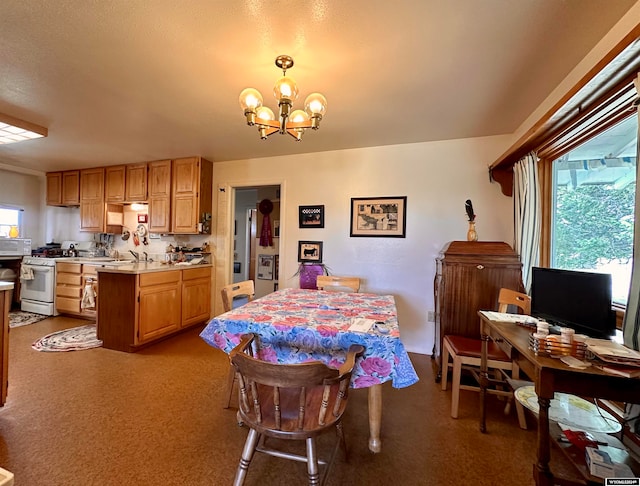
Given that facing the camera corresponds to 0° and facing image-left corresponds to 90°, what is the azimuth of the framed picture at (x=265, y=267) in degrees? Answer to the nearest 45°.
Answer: approximately 0°

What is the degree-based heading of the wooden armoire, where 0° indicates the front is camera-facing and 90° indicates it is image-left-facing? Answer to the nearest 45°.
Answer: approximately 0°

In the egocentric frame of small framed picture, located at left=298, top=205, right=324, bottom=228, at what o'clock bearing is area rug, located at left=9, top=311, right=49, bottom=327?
The area rug is roughly at 3 o'clock from the small framed picture.

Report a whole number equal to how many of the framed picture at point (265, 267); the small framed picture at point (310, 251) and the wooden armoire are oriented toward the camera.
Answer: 3

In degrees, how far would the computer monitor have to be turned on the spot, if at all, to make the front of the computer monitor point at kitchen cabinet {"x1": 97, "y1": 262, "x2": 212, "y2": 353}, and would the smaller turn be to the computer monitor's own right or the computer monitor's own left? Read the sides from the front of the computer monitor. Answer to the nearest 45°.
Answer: approximately 45° to the computer monitor's own right

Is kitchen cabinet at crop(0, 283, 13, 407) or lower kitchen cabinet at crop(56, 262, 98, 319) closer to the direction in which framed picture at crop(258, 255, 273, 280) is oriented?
the kitchen cabinet

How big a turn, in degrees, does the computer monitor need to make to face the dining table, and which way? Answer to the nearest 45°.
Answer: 0° — it already faces it

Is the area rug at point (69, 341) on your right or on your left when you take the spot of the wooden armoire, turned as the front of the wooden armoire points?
on your right

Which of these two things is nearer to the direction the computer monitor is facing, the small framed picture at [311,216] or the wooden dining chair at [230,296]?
the wooden dining chair
